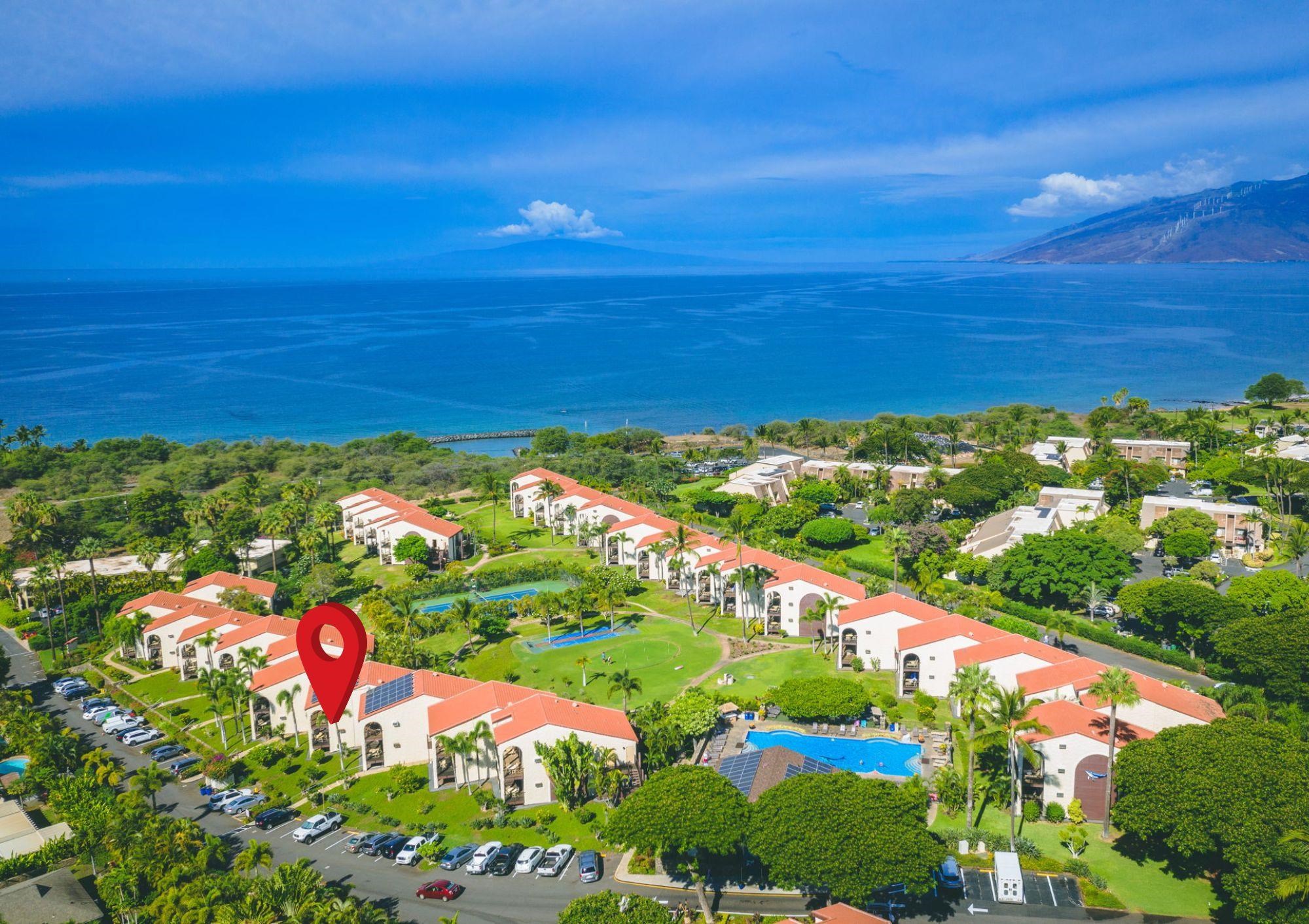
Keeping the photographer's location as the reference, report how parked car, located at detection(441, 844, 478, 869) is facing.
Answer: facing away from the viewer and to the right of the viewer

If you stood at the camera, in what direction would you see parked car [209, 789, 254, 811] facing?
facing away from the viewer and to the right of the viewer

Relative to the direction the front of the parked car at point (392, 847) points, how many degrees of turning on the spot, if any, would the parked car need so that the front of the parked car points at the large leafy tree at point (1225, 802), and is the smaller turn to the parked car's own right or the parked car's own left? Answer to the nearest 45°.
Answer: approximately 90° to the parked car's own right

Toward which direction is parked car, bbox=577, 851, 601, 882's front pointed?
away from the camera

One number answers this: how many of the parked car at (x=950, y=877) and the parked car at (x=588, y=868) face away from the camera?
2

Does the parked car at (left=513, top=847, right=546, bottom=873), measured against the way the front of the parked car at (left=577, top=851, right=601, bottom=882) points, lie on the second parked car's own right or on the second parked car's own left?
on the second parked car's own left

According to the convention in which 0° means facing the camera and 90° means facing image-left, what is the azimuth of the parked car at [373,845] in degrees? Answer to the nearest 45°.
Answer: approximately 225°

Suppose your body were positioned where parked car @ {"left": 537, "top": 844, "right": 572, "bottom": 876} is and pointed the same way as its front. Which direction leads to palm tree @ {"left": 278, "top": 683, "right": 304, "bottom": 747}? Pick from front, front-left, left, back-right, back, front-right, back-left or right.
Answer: left

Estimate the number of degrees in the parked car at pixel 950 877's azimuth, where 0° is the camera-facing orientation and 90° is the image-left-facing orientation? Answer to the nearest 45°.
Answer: approximately 180°

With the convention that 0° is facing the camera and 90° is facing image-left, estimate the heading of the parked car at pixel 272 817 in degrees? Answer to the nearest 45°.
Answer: approximately 225°

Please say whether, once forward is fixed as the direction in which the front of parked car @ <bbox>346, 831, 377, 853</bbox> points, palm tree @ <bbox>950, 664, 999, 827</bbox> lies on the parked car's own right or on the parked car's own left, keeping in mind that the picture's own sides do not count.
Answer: on the parked car's own right
